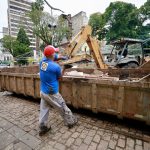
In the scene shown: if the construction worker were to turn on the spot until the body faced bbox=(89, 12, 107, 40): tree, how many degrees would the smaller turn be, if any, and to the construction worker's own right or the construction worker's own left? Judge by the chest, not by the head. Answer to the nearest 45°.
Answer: approximately 45° to the construction worker's own left

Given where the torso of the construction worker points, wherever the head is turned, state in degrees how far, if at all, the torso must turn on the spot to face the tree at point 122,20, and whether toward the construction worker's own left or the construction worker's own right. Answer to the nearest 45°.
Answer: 0° — they already face it

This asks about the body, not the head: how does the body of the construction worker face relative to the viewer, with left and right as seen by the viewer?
facing away from the viewer and to the right of the viewer

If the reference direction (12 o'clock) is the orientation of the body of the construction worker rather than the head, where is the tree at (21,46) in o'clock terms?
The tree is roughly at 10 o'clock from the construction worker.
